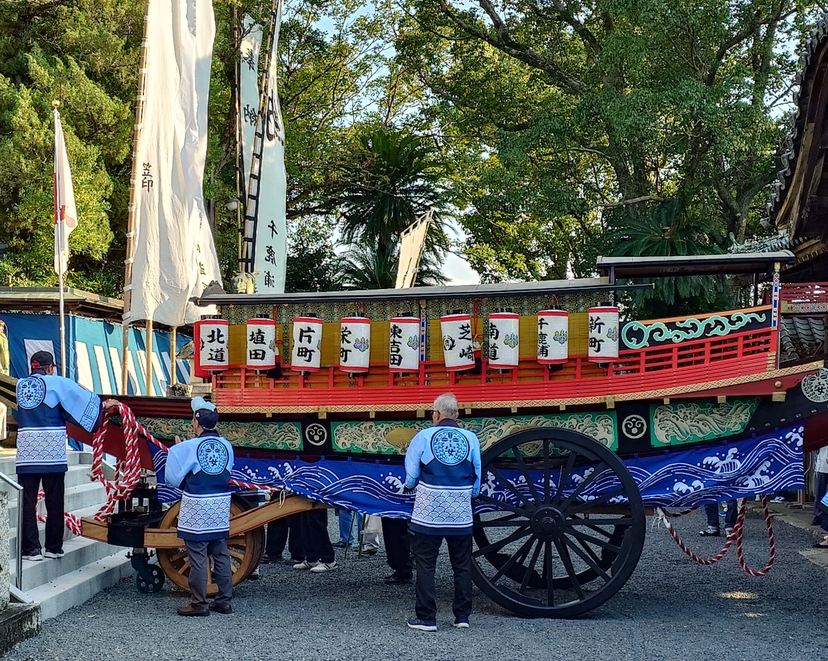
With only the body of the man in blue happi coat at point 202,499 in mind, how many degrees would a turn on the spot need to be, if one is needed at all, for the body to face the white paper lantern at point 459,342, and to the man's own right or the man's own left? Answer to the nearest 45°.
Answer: approximately 135° to the man's own right

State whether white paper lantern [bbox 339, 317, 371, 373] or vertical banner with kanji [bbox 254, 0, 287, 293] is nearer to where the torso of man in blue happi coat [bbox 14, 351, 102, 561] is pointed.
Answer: the vertical banner with kanji

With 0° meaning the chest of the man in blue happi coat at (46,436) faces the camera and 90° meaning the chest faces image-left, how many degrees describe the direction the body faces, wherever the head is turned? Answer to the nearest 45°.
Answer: approximately 225°

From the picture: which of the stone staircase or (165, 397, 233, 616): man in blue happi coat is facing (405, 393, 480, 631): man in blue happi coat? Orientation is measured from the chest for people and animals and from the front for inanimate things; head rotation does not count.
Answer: the stone staircase

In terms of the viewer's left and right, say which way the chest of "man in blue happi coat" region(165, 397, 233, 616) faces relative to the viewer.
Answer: facing away from the viewer and to the left of the viewer

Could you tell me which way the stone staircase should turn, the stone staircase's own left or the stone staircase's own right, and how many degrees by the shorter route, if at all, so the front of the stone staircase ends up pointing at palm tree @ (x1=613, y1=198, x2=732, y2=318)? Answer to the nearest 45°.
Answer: approximately 90° to the stone staircase's own left

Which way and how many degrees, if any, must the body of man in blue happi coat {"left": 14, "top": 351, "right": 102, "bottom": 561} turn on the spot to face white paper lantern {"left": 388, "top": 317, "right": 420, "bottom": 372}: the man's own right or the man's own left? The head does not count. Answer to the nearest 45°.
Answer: approximately 90° to the man's own right

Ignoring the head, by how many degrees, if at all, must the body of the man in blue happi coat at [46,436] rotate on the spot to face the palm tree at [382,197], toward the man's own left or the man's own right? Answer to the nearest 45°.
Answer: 0° — they already face it

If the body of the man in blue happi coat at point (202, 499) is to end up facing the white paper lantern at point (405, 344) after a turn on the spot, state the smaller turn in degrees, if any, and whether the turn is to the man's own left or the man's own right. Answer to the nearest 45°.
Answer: approximately 135° to the man's own right
